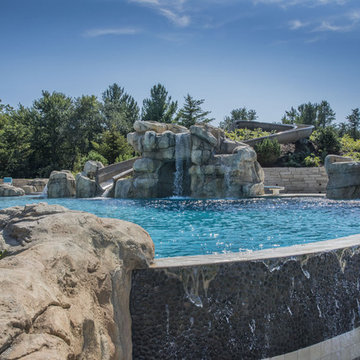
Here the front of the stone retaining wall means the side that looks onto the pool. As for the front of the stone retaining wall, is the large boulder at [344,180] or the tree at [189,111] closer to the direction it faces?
the large boulder

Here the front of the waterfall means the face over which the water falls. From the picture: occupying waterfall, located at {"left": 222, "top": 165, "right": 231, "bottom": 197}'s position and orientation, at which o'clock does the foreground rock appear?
The foreground rock is roughly at 12 o'clock from the waterfall.

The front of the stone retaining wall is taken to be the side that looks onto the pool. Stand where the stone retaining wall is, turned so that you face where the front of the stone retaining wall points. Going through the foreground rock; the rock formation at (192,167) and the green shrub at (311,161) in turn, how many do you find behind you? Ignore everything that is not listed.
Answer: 1

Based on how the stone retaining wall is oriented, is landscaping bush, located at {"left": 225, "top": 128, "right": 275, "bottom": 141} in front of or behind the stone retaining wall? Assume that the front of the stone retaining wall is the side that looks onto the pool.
behind

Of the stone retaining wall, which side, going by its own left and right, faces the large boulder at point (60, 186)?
right

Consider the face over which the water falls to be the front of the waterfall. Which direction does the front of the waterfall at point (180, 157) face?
toward the camera

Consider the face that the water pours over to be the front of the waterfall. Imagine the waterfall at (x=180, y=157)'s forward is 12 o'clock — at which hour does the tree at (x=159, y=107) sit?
The tree is roughly at 6 o'clock from the waterfall.

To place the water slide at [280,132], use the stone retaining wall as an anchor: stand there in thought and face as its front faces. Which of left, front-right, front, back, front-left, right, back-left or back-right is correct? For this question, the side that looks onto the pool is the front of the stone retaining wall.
back

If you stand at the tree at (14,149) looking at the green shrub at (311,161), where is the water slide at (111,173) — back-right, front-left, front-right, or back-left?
front-right

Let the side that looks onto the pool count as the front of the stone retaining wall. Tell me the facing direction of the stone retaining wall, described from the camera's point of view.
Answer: facing the viewer

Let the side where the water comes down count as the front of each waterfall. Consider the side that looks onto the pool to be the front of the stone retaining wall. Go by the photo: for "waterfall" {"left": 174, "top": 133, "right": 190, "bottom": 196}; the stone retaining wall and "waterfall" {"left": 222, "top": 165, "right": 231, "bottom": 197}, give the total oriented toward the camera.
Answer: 3

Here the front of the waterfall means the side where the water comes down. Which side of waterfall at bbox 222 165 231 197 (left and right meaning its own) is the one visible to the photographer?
front
